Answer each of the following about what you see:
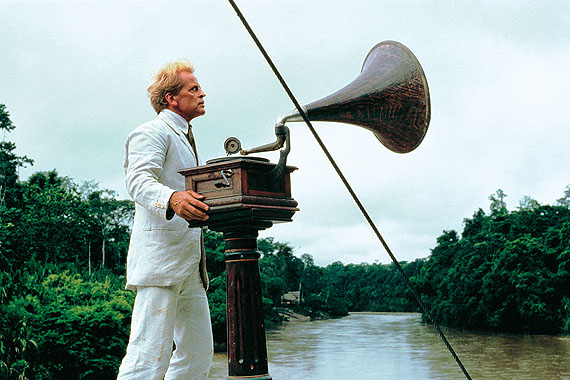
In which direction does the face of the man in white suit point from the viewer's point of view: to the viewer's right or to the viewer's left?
to the viewer's right

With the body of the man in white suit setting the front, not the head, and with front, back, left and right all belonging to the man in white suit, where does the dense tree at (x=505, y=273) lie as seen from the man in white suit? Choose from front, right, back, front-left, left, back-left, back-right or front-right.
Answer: front-left

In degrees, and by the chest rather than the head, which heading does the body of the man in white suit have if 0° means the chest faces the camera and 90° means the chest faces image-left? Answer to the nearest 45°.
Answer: approximately 270°
